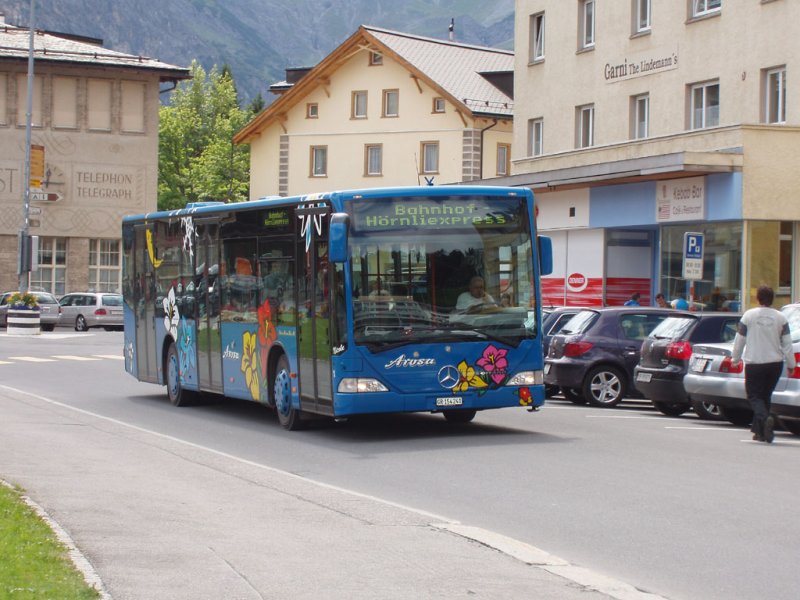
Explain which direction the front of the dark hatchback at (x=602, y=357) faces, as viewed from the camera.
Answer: facing away from the viewer and to the right of the viewer

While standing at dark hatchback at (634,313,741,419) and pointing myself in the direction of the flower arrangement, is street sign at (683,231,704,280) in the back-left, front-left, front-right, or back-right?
front-right

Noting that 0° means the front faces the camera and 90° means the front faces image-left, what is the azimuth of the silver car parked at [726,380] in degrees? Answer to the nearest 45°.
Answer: approximately 225°

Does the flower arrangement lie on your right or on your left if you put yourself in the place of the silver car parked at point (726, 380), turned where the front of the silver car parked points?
on your left

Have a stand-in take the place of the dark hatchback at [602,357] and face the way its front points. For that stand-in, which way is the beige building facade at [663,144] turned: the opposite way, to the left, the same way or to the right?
the opposite way

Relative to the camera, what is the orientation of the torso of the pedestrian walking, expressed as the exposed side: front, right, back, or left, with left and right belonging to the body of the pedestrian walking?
back

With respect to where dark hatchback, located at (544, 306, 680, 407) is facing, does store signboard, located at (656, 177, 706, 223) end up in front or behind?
in front

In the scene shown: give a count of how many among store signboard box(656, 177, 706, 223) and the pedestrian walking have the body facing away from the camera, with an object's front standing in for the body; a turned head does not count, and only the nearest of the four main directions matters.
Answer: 1

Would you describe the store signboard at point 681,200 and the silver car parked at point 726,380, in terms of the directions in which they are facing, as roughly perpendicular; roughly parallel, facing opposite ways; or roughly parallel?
roughly parallel, facing opposite ways

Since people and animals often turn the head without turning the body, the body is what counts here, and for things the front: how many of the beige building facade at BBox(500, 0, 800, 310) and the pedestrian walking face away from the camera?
1

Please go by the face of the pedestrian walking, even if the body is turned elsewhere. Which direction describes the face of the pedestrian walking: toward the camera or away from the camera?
away from the camera

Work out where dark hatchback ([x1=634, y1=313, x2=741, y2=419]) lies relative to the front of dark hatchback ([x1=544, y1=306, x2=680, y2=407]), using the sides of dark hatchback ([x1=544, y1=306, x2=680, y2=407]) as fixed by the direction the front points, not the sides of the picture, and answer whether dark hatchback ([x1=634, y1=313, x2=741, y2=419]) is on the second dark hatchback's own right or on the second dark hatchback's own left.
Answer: on the second dark hatchback's own right

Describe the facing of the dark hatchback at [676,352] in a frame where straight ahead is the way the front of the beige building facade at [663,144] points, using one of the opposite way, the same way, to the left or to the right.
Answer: the opposite way

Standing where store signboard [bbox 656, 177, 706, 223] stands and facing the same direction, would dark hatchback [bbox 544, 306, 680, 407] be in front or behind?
in front

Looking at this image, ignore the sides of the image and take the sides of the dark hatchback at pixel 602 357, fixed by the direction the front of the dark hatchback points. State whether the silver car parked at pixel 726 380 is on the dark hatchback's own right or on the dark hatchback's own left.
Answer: on the dark hatchback's own right

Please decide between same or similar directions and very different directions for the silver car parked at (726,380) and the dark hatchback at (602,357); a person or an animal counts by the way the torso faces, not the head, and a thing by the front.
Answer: same or similar directions

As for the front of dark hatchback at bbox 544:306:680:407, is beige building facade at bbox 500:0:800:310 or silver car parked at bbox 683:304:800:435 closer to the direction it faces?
the beige building facade

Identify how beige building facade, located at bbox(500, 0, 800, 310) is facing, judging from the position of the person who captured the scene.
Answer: facing the viewer and to the left of the viewer

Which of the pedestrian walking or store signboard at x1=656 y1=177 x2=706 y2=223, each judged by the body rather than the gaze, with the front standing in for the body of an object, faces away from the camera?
the pedestrian walking

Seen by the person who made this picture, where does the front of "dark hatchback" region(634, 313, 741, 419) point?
facing away from the viewer and to the right of the viewer

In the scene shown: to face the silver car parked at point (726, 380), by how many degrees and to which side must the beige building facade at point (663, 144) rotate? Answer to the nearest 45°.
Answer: approximately 45° to its left
